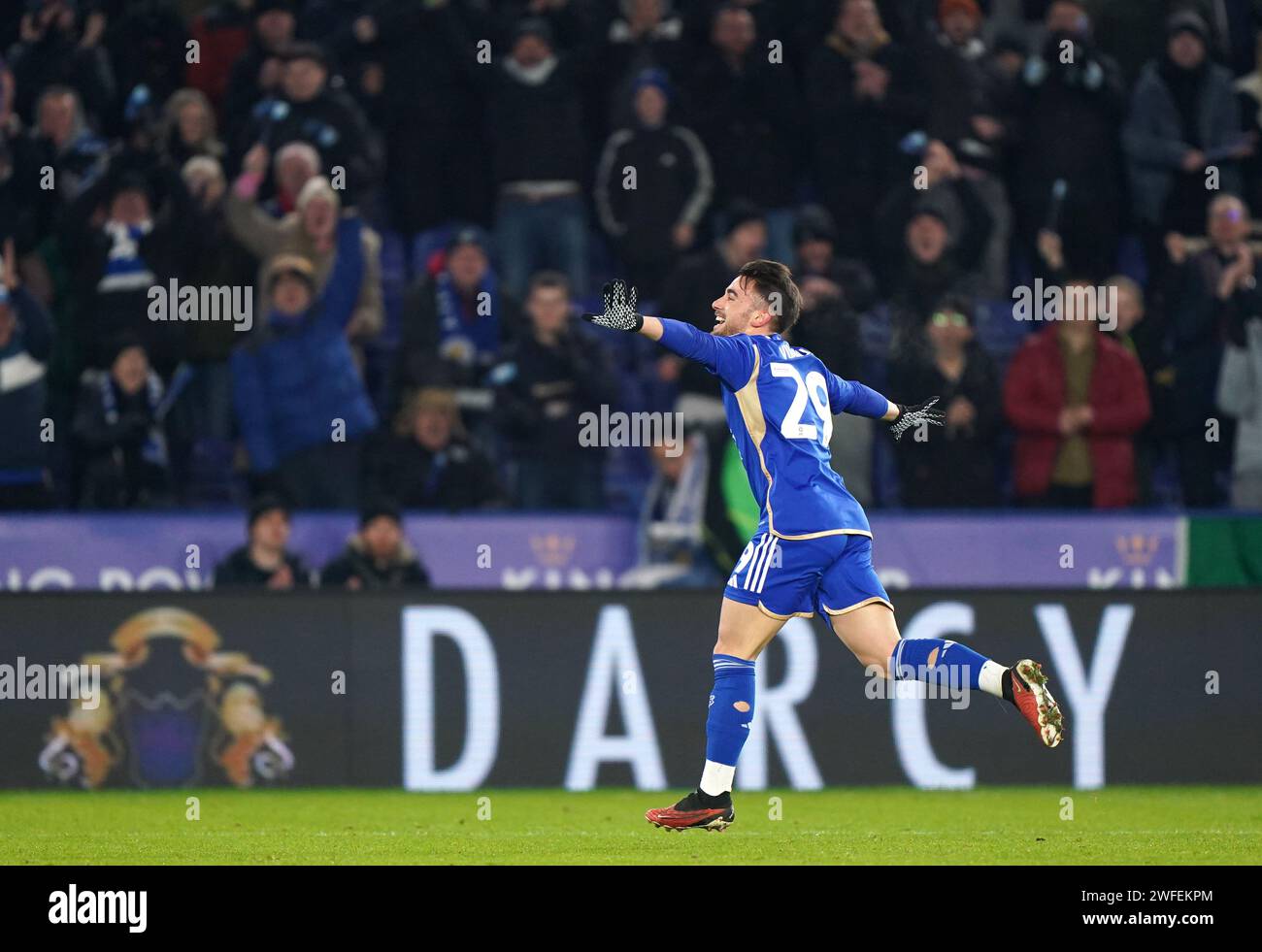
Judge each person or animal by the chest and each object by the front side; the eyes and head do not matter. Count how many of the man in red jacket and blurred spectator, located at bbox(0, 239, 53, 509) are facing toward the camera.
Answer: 2

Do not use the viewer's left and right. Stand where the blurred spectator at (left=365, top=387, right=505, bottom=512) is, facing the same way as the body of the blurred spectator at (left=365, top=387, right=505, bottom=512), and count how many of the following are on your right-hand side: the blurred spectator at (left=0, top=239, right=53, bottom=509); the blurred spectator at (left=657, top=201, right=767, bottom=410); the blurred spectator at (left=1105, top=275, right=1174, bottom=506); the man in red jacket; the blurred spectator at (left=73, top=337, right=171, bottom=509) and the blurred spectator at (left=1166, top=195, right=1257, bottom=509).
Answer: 2

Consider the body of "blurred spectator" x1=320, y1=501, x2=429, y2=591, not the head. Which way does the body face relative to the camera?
toward the camera

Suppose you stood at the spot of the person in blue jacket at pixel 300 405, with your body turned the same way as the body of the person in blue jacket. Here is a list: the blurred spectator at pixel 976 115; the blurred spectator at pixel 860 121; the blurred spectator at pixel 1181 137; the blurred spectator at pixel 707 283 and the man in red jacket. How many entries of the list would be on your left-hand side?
5

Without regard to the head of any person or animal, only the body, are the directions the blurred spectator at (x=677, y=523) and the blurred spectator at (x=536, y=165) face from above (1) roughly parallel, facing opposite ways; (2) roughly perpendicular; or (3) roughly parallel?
roughly parallel

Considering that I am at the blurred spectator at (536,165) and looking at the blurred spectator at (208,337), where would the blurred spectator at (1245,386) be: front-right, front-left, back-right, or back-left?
back-left

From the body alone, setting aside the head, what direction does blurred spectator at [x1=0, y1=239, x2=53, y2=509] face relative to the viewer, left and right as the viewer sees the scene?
facing the viewer

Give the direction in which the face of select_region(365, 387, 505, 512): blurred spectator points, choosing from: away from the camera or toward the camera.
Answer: toward the camera

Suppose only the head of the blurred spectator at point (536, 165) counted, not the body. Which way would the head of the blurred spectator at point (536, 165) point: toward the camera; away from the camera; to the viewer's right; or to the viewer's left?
toward the camera

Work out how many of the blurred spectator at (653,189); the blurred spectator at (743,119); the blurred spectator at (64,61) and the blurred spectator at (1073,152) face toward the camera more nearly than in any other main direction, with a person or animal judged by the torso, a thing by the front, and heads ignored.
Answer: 4

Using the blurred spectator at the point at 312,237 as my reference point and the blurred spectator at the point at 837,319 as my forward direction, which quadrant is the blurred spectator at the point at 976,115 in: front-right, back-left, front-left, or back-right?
front-left

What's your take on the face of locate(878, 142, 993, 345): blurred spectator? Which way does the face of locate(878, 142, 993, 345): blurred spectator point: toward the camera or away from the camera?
toward the camera

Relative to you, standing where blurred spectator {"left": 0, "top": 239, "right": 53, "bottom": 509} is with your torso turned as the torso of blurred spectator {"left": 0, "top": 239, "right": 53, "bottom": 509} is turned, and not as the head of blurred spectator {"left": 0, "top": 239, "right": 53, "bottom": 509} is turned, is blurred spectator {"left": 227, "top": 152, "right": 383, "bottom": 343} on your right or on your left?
on your left
